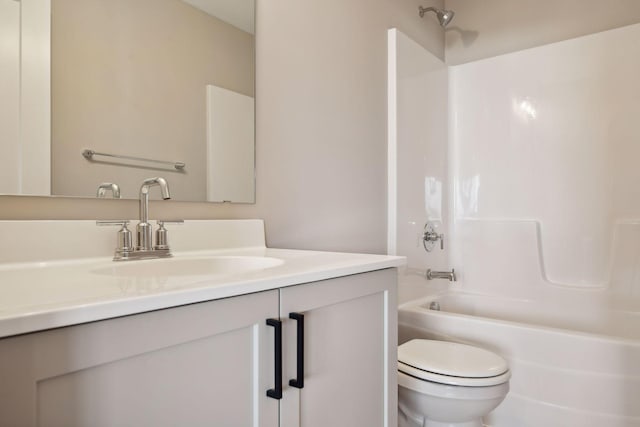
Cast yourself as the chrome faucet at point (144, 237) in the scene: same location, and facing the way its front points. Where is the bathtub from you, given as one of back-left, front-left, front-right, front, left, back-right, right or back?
front-left

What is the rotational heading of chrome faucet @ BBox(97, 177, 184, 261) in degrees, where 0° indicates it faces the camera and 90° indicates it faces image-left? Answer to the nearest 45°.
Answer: approximately 315°

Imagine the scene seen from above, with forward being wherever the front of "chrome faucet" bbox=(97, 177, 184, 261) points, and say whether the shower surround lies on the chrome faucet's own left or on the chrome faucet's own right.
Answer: on the chrome faucet's own left

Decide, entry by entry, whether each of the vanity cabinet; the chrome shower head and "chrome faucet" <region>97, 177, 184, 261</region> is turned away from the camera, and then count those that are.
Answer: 0

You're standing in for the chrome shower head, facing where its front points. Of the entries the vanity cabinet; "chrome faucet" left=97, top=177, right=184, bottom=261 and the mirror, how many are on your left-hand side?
0

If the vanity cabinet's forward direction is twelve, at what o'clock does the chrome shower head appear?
The chrome shower head is roughly at 9 o'clock from the vanity cabinet.

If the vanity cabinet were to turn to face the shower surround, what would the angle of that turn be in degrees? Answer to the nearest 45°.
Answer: approximately 90° to its left

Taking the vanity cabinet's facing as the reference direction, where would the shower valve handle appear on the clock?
The shower valve handle is roughly at 9 o'clock from the vanity cabinet.

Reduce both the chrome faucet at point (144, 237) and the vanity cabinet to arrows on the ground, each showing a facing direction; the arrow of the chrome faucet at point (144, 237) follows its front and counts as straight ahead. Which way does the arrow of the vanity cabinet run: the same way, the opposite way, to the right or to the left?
the same way

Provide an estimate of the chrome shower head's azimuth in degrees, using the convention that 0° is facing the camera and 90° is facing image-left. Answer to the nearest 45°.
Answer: approximately 270°

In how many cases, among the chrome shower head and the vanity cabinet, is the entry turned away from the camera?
0

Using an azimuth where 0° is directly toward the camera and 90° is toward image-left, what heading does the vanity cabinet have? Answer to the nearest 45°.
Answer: approximately 315°
